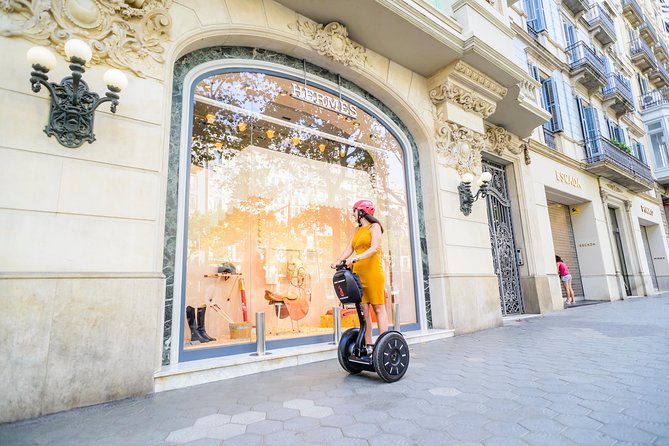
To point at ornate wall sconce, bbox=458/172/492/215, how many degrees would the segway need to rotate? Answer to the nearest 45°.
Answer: approximately 180°

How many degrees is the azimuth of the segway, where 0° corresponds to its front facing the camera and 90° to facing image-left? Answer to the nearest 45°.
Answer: approximately 45°

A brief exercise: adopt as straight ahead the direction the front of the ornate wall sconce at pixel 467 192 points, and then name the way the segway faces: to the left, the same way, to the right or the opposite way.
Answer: to the right

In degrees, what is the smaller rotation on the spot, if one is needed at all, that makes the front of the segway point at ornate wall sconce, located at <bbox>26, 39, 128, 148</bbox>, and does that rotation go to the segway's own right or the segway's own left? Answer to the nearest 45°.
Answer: approximately 45° to the segway's own right

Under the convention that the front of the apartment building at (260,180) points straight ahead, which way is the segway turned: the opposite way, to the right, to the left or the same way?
to the right

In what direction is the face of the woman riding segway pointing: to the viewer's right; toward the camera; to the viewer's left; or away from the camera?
to the viewer's left

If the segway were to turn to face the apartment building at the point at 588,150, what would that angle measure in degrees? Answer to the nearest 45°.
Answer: approximately 180°

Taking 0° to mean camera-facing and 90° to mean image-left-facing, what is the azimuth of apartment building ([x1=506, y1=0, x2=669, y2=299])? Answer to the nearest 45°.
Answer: approximately 315°

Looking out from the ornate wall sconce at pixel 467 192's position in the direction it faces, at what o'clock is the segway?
The segway is roughly at 2 o'clock from the ornate wall sconce.

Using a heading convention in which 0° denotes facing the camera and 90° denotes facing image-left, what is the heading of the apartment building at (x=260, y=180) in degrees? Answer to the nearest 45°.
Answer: approximately 315°

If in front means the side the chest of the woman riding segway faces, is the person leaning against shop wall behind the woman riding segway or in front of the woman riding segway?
behind

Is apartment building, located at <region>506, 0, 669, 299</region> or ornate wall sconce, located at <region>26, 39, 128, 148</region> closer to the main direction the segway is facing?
the ornate wall sconce
